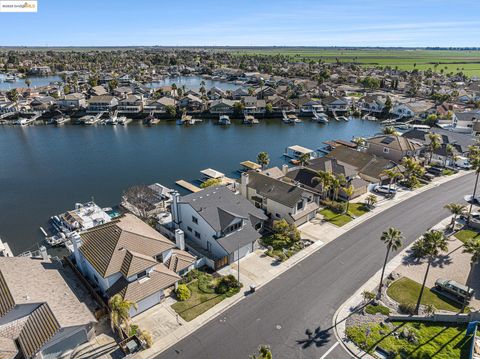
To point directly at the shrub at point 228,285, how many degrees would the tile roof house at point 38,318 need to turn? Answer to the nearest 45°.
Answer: approximately 45° to its left

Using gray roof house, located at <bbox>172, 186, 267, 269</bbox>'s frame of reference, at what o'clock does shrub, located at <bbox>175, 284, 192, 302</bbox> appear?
The shrub is roughly at 2 o'clock from the gray roof house.

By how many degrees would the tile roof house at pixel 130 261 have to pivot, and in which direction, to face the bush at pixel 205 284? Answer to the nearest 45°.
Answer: approximately 45° to its left

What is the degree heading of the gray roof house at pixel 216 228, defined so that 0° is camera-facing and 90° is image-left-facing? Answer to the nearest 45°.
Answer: approximately 315°

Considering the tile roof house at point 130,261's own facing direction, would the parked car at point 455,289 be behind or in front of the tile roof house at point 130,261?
in front

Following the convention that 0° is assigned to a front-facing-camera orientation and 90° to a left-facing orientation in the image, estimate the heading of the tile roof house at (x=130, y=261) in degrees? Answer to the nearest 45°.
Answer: approximately 315°

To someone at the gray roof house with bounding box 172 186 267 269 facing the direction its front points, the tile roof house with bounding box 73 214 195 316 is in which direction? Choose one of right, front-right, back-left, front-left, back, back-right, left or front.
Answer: right

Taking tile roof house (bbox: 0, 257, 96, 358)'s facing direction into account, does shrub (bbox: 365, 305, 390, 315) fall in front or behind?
in front

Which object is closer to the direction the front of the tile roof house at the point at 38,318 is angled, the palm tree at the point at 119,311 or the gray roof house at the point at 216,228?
the palm tree

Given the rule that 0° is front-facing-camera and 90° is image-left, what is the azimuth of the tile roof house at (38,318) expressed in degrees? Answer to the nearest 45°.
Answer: approximately 315°

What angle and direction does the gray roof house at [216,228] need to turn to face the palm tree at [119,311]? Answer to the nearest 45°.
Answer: approximately 90° to its right
